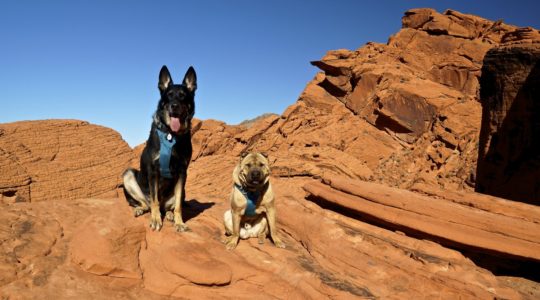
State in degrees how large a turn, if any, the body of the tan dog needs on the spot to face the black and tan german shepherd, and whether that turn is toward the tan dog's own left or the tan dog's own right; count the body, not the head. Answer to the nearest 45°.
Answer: approximately 90° to the tan dog's own right

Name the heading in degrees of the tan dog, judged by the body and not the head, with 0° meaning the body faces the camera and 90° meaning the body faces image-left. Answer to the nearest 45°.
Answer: approximately 0°
